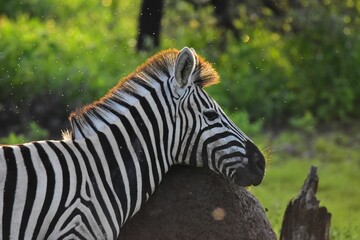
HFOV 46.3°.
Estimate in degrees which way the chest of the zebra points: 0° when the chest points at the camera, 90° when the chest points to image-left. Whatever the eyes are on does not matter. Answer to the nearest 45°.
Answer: approximately 270°

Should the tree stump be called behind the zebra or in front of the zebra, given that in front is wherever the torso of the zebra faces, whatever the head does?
in front
